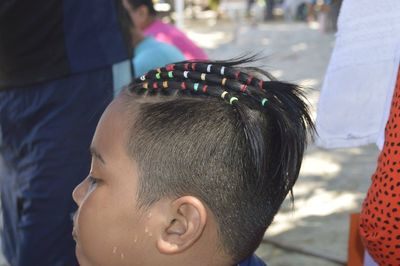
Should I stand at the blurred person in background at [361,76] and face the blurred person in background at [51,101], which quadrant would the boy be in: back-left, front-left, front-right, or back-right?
front-left

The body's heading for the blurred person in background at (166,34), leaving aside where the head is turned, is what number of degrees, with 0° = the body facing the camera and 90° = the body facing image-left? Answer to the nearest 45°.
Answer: approximately 90°

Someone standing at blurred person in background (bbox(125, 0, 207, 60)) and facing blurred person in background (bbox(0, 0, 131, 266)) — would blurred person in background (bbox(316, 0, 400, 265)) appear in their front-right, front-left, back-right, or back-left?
front-left

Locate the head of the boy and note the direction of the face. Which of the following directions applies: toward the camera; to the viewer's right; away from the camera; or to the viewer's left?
to the viewer's left

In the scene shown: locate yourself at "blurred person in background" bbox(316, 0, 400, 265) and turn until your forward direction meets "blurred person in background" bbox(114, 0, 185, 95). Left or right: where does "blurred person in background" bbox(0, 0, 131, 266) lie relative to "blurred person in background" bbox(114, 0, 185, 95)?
left

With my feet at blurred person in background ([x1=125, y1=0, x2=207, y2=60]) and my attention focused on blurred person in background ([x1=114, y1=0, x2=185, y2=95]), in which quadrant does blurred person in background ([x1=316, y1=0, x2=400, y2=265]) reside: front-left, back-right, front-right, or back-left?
front-left

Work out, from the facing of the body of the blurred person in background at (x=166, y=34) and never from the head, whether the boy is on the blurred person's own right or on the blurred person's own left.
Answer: on the blurred person's own left

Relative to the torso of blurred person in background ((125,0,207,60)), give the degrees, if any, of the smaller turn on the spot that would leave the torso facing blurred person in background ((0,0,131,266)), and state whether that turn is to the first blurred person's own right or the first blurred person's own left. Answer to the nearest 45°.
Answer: approximately 90° to the first blurred person's own left

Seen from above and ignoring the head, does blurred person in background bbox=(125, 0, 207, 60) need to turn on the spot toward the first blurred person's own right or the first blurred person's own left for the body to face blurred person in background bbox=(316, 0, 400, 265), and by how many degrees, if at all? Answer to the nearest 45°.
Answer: approximately 90° to the first blurred person's own left

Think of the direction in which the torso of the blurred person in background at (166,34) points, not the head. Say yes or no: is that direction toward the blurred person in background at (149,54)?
no
